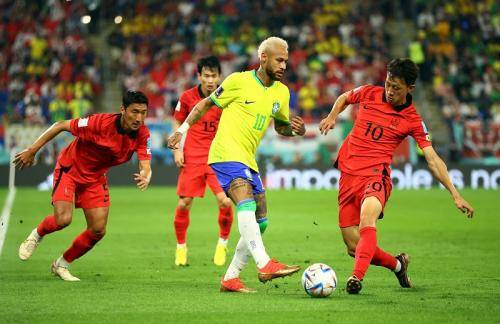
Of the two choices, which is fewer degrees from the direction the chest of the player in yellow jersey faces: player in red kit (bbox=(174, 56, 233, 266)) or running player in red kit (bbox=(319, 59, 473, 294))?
the running player in red kit

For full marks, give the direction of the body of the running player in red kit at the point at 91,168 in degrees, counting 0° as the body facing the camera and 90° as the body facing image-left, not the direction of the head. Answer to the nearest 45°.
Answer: approximately 315°

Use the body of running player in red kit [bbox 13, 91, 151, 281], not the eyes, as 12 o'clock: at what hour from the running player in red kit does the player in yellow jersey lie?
The player in yellow jersey is roughly at 12 o'clock from the running player in red kit.

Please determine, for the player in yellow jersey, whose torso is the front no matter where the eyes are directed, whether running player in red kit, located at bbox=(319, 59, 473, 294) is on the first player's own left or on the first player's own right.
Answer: on the first player's own left

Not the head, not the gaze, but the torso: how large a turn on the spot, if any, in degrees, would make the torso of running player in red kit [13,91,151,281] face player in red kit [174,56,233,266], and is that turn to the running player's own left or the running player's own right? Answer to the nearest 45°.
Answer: approximately 90° to the running player's own left

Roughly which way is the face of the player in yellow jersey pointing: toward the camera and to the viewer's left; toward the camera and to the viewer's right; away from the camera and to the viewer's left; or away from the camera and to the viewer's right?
toward the camera and to the viewer's right

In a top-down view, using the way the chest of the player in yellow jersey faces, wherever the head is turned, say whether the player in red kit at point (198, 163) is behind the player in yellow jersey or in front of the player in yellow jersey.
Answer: behind

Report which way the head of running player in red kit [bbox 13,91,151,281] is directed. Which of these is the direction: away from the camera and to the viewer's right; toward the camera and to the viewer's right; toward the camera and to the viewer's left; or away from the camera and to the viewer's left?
toward the camera and to the viewer's right

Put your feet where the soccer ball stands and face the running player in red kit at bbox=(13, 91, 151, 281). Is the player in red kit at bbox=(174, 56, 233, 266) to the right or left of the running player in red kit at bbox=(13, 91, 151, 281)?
right
